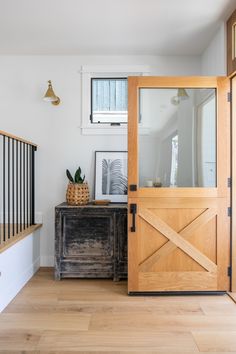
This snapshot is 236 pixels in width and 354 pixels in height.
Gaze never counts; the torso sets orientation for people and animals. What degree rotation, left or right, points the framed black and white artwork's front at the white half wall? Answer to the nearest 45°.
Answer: approximately 45° to its right

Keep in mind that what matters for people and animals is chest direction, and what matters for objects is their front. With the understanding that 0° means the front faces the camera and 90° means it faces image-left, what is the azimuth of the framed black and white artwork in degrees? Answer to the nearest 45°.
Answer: approximately 0°
